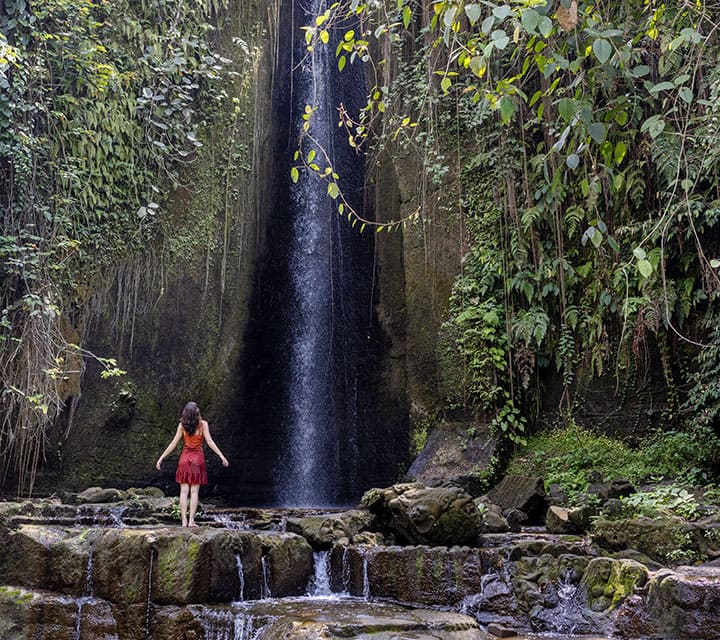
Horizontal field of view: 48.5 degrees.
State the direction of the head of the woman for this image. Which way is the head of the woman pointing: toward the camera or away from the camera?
away from the camera

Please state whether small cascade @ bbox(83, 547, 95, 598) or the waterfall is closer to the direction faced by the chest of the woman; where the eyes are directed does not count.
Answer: the waterfall

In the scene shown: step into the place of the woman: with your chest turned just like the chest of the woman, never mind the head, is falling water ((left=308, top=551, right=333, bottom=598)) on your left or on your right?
on your right

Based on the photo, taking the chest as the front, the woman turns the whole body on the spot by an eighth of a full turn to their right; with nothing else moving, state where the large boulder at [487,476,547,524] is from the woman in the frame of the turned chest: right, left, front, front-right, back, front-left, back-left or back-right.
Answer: front-right

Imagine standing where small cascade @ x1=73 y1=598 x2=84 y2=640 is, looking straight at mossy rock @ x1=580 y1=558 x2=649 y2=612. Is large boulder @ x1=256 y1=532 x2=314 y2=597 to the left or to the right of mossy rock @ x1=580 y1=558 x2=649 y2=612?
left

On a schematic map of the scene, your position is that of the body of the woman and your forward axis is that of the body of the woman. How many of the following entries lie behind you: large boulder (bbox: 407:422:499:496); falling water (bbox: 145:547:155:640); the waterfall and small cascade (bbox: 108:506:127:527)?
1

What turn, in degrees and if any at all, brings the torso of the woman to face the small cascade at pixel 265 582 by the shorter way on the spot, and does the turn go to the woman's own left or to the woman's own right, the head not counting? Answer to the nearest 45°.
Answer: approximately 135° to the woman's own right

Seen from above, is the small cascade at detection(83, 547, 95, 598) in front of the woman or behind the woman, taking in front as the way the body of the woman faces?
behind

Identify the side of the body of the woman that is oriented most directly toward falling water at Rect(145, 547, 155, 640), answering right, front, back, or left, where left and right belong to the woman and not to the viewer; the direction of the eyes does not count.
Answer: back

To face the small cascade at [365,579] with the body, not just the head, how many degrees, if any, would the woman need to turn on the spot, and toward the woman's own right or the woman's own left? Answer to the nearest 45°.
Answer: approximately 135° to the woman's own right

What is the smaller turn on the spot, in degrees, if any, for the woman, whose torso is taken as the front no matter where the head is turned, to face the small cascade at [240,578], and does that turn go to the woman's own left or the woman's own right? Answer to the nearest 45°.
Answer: approximately 180°

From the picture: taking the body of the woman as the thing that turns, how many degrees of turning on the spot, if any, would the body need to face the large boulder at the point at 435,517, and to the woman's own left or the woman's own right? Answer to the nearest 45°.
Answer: approximately 90° to the woman's own right

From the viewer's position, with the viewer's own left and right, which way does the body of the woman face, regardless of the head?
facing away from the viewer

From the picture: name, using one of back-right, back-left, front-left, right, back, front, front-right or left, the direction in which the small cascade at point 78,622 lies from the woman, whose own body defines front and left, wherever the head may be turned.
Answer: back-left

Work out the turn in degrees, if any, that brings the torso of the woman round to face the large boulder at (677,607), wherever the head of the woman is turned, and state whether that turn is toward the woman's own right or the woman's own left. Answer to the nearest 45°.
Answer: approximately 135° to the woman's own right

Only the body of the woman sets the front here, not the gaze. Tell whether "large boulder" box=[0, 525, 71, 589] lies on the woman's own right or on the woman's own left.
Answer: on the woman's own left
